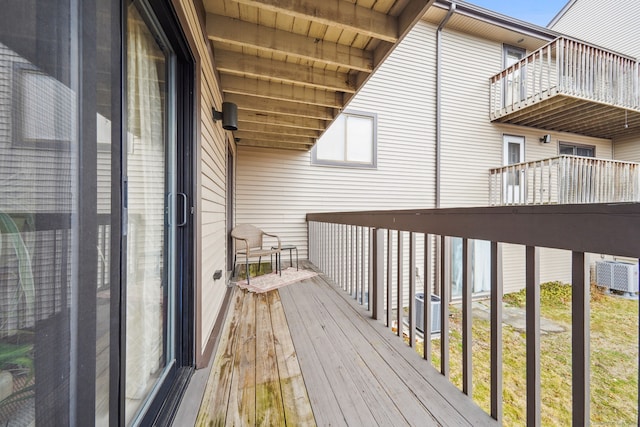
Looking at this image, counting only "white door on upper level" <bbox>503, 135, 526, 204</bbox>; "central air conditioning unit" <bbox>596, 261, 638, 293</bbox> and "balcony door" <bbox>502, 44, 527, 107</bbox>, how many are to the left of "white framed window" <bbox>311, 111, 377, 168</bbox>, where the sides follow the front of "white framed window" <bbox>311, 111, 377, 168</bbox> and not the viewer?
3

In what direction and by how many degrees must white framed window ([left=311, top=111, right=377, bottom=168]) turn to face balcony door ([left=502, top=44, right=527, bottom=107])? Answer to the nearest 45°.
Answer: approximately 90° to its left

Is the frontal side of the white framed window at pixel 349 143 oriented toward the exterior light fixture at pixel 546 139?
no

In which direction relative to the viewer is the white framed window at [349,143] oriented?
toward the camera

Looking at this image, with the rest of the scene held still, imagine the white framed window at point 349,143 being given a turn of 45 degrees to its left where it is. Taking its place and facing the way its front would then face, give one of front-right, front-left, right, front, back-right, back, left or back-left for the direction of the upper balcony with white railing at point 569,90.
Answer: front-left

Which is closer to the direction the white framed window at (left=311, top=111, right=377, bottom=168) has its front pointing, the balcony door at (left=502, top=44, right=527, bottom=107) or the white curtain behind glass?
the white curtain behind glass

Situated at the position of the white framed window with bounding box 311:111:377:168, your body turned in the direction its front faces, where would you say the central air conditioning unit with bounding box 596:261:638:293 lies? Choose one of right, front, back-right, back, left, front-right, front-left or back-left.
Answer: left

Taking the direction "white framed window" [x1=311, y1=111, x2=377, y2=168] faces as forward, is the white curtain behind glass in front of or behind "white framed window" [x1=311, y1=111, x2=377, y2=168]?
in front

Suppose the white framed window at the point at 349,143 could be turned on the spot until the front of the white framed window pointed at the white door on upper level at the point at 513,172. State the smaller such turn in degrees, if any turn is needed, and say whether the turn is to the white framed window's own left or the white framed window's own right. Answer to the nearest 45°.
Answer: approximately 90° to the white framed window's own left
